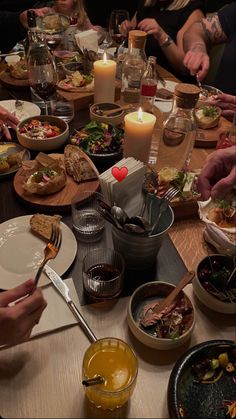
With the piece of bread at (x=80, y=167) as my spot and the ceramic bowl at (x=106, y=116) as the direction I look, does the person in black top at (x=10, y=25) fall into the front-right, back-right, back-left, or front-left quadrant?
front-left

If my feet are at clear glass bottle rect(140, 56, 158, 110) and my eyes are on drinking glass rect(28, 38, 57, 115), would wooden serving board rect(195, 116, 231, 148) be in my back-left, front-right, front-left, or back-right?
back-left

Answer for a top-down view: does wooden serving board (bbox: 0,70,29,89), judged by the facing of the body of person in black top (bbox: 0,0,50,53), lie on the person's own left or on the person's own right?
on the person's own right

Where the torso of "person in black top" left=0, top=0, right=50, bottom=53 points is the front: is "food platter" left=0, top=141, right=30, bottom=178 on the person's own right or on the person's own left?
on the person's own right
